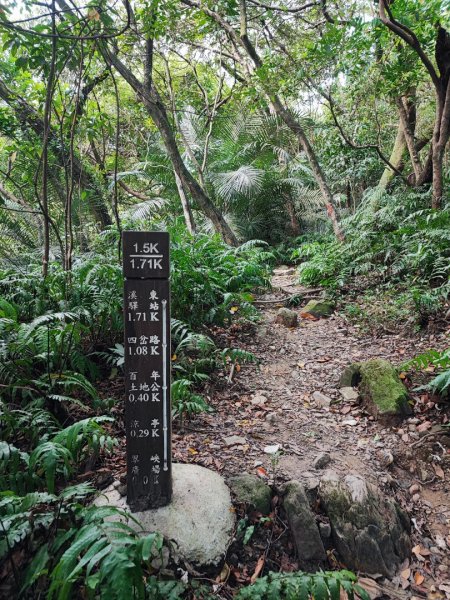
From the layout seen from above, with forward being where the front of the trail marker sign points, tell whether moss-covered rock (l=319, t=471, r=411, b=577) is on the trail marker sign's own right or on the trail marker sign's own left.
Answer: on the trail marker sign's own left

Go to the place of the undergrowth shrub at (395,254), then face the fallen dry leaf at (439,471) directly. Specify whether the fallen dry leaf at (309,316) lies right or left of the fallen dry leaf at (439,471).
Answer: right

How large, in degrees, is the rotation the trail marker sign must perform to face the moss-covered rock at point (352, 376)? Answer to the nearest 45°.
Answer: approximately 135° to its left

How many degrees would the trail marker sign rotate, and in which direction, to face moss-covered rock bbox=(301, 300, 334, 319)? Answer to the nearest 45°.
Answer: approximately 135° to its left

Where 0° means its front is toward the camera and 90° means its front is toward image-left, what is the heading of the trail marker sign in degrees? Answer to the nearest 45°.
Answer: approximately 0°

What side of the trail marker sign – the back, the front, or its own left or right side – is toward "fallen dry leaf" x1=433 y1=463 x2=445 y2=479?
left

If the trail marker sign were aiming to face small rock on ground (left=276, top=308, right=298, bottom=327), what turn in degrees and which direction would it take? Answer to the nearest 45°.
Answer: approximately 135° to its left
